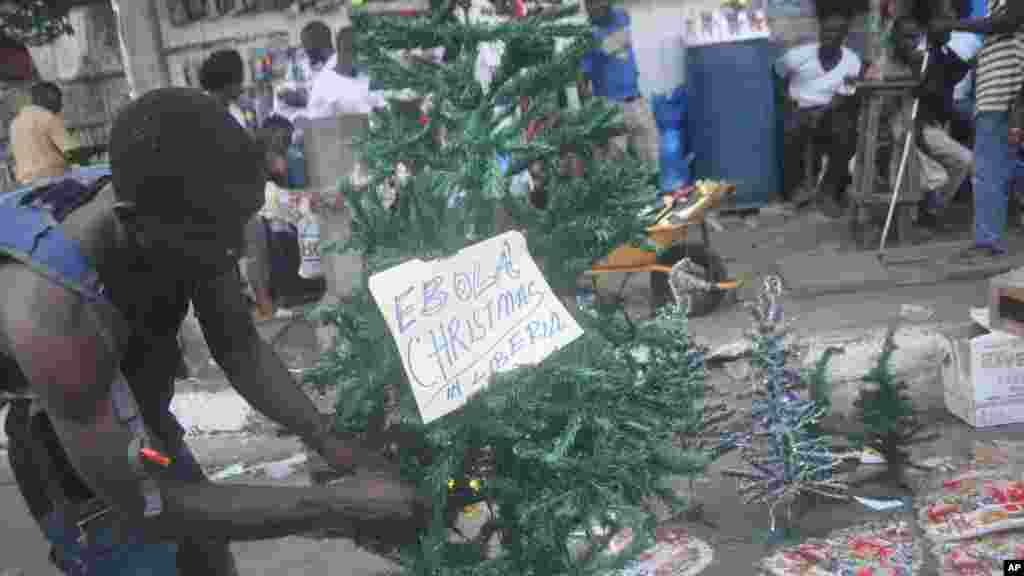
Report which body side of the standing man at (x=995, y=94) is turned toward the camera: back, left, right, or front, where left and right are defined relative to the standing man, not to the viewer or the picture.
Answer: left

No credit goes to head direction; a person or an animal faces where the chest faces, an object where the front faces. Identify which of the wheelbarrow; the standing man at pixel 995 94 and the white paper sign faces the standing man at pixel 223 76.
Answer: the standing man at pixel 995 94

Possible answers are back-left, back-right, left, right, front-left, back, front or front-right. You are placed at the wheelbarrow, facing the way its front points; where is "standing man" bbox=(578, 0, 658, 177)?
left

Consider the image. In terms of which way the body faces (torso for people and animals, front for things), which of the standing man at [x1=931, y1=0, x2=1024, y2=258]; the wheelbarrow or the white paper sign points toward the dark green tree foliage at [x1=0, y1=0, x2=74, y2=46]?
the standing man

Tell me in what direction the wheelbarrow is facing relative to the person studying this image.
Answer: facing to the right of the viewer

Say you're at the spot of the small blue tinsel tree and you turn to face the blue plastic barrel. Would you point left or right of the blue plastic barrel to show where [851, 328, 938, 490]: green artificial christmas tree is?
right

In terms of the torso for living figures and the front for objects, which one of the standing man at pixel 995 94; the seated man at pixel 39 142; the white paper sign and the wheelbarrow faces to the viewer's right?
the wheelbarrow

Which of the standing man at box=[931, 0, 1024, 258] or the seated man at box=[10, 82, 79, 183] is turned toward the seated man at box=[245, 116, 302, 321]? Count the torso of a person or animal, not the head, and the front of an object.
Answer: the standing man

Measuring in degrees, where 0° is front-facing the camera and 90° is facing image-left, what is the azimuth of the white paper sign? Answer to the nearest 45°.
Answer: approximately 0°

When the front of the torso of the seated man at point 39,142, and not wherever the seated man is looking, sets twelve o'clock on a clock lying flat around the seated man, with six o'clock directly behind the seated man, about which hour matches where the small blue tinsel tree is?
The small blue tinsel tree is roughly at 5 o'clock from the seated man.

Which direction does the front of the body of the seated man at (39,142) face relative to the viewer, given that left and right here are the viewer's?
facing away from the viewer

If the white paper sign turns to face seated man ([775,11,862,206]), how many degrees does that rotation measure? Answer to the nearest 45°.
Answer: approximately 135° to its left

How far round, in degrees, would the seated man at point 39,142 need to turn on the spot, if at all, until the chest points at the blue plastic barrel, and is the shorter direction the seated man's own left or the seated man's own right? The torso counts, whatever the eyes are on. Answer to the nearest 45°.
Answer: approximately 90° to the seated man's own right

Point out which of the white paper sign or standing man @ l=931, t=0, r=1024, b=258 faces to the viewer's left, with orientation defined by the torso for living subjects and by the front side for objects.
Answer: the standing man

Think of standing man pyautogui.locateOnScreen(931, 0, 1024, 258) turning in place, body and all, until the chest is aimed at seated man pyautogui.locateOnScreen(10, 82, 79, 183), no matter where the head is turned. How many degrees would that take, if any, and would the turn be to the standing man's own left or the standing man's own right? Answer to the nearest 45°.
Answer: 0° — they already face them

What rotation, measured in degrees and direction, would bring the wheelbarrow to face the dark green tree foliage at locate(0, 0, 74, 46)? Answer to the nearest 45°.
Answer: approximately 135° to its left
